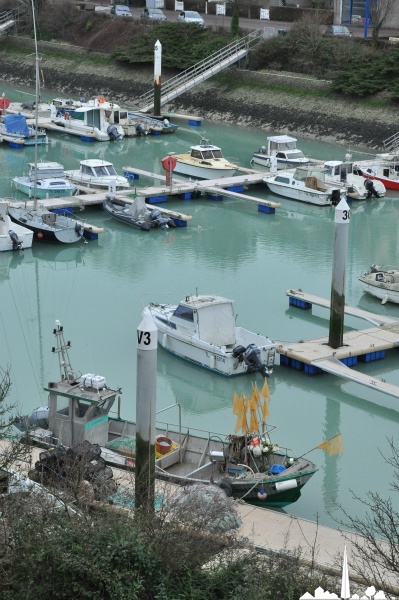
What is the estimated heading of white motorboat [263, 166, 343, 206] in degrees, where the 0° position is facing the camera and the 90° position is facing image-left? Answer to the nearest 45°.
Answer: approximately 135°

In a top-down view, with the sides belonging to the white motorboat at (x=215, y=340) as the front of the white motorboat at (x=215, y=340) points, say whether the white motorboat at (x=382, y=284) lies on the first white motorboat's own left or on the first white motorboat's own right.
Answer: on the first white motorboat's own right

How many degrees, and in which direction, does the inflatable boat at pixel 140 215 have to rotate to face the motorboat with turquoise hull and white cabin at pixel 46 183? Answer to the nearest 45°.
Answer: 0° — it already faces it

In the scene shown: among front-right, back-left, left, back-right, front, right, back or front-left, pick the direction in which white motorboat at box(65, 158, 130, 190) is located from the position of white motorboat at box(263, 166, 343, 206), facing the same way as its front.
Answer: front-left

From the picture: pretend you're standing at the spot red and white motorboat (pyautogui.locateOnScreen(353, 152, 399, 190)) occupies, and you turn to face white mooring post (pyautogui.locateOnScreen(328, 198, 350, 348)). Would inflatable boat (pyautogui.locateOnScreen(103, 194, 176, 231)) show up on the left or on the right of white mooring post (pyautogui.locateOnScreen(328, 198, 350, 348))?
right

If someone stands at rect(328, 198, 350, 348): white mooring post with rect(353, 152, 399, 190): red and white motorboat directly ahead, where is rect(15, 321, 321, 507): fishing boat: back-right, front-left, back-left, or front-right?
back-left

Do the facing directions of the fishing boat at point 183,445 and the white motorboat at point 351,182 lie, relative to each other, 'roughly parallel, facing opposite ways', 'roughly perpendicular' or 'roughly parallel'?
roughly parallel, facing opposite ways

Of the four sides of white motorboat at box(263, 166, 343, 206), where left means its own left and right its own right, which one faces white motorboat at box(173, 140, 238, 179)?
front

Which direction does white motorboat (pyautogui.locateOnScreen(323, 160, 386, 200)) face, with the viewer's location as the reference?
facing away from the viewer and to the left of the viewer

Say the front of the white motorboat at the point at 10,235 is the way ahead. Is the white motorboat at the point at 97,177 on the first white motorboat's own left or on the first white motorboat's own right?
on the first white motorboat's own right

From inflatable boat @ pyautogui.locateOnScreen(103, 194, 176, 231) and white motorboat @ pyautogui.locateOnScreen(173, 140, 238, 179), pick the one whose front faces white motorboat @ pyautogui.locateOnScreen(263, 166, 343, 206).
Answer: white motorboat @ pyautogui.locateOnScreen(173, 140, 238, 179)

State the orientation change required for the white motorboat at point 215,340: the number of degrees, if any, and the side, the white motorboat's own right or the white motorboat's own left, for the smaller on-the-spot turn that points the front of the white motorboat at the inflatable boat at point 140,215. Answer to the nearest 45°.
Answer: approximately 45° to the white motorboat's own right

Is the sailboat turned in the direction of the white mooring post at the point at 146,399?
no

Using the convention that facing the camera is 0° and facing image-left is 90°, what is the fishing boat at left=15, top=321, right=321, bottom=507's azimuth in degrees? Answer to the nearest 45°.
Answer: approximately 315°

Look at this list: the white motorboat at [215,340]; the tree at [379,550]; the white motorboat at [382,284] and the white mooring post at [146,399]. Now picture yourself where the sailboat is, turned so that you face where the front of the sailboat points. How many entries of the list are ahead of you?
0

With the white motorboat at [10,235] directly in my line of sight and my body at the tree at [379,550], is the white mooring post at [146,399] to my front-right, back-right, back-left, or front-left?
front-left

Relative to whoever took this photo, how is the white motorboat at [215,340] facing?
facing away from the viewer and to the left of the viewer

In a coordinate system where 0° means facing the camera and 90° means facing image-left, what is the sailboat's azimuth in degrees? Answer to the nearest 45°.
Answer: approximately 135°

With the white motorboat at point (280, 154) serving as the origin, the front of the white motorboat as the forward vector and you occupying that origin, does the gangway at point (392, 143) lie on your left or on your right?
on your left
